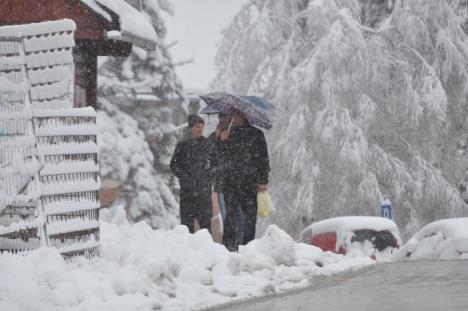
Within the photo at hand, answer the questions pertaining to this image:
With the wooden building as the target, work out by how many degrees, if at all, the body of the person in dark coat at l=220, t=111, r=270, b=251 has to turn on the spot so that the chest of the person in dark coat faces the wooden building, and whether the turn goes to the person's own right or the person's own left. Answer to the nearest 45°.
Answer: approximately 45° to the person's own right

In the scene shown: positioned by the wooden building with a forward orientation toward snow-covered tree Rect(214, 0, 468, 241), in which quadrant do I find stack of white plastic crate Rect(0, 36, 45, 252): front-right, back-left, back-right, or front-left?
back-right

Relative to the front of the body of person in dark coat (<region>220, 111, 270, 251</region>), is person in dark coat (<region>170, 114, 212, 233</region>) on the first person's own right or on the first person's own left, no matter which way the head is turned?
on the first person's own right

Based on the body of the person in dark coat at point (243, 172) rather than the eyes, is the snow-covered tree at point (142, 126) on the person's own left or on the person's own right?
on the person's own right

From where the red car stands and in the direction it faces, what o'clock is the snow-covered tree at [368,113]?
The snow-covered tree is roughly at 3 o'clock from the red car.

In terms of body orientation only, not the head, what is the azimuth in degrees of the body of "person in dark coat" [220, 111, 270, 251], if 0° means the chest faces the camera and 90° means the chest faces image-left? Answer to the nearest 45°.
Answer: approximately 45°
